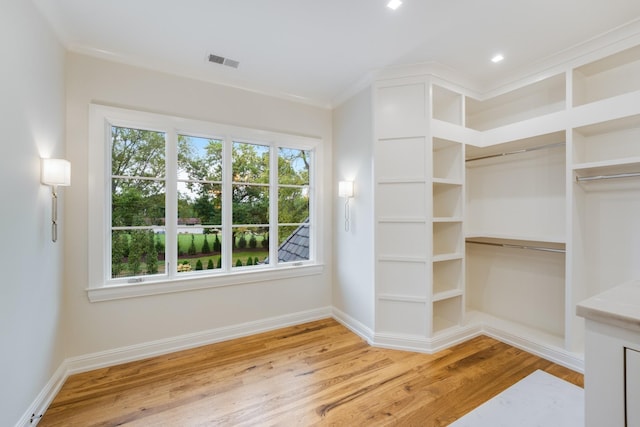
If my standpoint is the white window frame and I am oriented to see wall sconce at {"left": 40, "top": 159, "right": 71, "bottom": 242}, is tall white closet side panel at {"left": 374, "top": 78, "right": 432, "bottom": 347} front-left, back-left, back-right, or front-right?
back-left

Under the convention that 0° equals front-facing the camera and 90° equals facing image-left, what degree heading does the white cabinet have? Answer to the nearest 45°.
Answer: approximately 45°

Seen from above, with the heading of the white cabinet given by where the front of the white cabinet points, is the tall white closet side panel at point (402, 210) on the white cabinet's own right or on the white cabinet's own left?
on the white cabinet's own right

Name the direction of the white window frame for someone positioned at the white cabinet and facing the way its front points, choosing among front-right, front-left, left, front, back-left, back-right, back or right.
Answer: front-right

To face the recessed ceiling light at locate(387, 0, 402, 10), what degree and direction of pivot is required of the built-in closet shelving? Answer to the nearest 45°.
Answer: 0° — it already faces it
